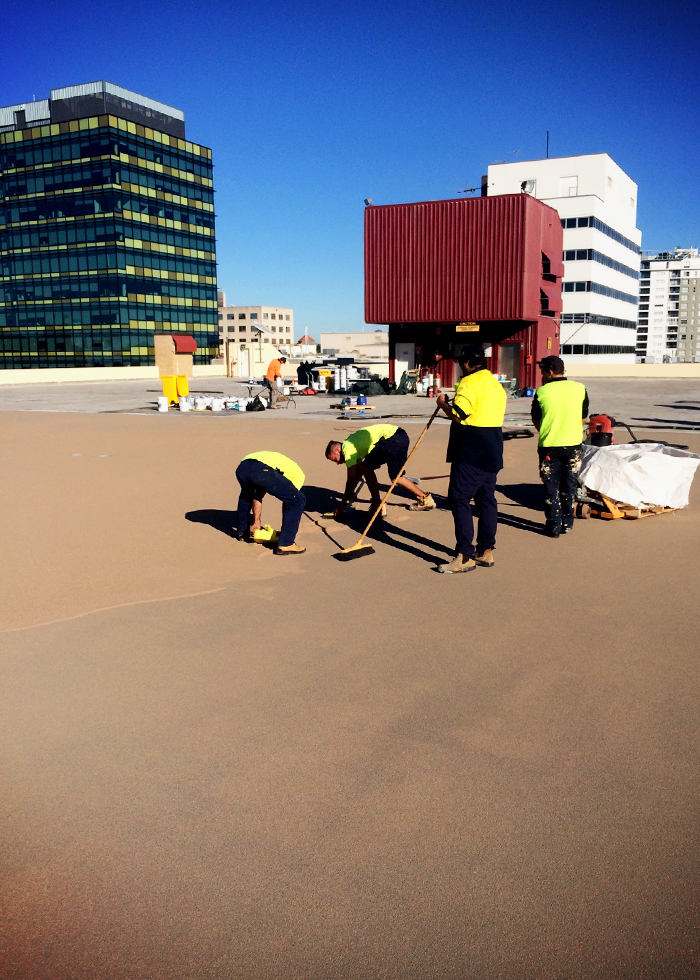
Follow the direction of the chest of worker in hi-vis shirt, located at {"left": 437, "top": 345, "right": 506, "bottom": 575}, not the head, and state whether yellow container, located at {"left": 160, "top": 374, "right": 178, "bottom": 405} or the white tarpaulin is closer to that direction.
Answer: the yellow container

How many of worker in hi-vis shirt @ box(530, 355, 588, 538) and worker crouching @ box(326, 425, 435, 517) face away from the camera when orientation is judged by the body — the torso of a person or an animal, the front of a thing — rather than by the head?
1

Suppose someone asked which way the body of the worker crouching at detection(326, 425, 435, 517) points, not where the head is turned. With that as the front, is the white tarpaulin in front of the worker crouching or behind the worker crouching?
behind

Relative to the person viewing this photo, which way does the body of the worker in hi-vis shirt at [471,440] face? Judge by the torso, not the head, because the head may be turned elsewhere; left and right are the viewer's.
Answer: facing away from the viewer and to the left of the viewer

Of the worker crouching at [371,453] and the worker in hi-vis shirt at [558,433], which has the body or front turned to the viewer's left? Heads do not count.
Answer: the worker crouching

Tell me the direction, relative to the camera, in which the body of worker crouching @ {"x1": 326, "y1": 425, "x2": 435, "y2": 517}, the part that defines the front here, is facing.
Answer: to the viewer's left

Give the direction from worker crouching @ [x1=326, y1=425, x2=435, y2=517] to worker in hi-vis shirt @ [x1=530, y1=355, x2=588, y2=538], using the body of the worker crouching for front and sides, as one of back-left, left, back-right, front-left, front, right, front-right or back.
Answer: back

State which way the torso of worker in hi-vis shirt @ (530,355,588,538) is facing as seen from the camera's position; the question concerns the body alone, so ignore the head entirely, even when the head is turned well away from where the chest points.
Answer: away from the camera

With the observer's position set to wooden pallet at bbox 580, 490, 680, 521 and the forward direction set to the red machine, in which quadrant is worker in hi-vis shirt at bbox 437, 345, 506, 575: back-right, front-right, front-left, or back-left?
back-left
